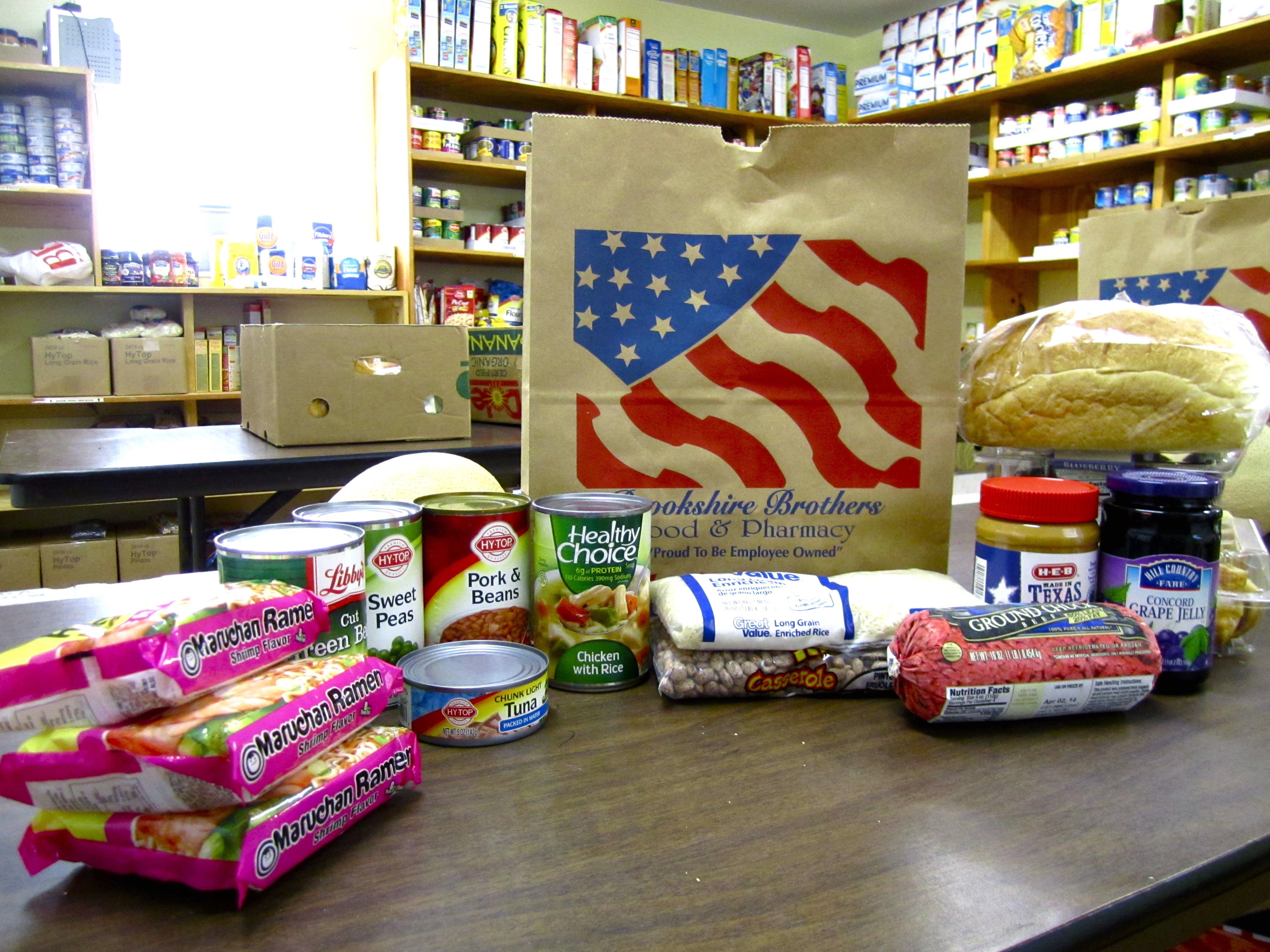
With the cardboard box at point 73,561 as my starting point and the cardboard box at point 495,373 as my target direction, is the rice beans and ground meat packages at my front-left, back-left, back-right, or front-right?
front-right

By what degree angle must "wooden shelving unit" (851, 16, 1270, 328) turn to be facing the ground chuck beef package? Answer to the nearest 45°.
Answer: approximately 45° to its left

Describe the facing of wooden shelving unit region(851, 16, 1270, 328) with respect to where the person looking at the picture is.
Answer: facing the viewer and to the left of the viewer

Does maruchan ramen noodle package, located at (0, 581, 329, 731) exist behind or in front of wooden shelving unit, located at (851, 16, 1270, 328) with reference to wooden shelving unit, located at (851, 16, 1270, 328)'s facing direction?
in front

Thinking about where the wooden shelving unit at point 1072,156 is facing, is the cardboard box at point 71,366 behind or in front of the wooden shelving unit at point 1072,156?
in front

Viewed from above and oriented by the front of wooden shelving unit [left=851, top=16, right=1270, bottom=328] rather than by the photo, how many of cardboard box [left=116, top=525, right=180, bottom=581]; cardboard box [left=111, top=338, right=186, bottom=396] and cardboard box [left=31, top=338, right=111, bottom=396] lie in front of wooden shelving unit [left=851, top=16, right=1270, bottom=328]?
3

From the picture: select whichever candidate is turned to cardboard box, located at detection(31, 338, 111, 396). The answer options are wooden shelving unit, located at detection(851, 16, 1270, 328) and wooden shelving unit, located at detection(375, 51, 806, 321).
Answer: wooden shelving unit, located at detection(851, 16, 1270, 328)

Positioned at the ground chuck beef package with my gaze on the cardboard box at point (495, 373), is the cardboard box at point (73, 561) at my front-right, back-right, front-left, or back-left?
front-left

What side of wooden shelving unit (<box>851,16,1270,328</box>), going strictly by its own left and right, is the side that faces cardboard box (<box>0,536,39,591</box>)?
front

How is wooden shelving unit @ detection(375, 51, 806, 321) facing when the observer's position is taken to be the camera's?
facing the viewer and to the right of the viewer

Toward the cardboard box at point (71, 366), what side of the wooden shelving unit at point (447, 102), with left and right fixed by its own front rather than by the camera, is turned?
right

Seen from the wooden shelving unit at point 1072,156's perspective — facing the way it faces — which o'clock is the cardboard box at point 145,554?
The cardboard box is roughly at 12 o'clock from the wooden shelving unit.

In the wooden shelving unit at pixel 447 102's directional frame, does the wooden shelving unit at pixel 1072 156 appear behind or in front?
in front

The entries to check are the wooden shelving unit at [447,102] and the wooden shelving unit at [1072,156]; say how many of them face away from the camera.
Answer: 0

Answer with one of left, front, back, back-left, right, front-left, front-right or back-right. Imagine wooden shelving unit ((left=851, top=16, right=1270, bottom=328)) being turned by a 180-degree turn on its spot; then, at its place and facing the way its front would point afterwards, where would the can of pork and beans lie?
back-right
